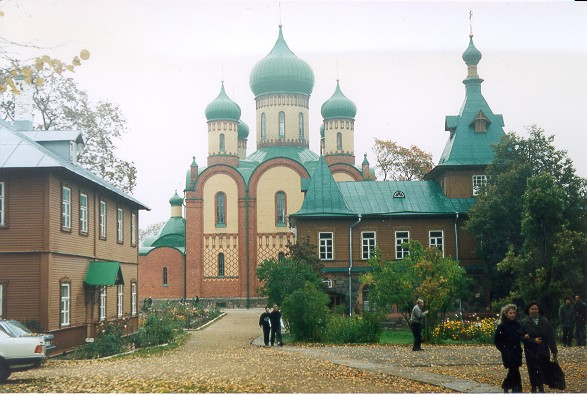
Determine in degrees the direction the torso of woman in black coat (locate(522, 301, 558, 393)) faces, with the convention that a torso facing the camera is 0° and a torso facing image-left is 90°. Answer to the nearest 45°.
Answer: approximately 0°

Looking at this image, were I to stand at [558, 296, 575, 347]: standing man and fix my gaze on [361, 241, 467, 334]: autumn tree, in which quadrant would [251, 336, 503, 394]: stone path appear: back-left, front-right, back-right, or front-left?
back-left

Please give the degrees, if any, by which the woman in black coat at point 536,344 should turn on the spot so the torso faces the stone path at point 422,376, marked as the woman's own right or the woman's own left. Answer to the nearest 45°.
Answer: approximately 135° to the woman's own right

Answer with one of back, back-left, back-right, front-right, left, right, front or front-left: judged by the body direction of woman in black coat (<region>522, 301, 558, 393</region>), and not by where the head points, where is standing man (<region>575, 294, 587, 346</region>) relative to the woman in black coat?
back

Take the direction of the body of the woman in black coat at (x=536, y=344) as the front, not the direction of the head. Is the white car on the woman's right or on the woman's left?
on the woman's right

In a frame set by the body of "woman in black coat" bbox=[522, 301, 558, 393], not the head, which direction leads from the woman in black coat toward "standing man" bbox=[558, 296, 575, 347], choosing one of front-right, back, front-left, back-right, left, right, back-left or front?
back

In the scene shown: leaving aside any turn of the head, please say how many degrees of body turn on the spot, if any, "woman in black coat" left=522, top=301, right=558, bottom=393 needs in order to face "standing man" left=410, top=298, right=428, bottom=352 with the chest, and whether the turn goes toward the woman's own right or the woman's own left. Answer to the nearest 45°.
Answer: approximately 180°

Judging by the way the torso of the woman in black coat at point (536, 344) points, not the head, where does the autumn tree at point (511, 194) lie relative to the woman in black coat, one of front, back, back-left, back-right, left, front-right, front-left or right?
back

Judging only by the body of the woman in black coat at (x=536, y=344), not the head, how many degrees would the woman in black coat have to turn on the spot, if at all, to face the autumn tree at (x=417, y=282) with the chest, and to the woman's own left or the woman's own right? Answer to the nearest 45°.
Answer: approximately 180°
